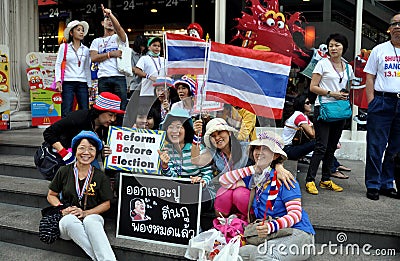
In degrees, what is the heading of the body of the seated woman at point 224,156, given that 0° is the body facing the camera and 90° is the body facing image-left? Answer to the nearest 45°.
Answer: approximately 0°

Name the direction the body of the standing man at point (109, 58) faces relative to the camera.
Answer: toward the camera

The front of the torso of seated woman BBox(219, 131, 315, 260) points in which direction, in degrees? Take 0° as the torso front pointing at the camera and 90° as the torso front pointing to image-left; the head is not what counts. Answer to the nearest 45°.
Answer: approximately 45°

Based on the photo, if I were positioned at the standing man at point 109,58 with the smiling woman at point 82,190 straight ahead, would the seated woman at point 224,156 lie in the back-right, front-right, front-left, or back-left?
front-left

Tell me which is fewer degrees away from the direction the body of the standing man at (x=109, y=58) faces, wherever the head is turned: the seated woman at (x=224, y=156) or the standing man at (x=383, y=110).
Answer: the seated woman

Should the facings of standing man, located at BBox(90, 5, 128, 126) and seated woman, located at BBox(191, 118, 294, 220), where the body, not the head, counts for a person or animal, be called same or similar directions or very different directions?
same or similar directions

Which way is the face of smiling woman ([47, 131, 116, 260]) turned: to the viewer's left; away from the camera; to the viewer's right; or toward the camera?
toward the camera

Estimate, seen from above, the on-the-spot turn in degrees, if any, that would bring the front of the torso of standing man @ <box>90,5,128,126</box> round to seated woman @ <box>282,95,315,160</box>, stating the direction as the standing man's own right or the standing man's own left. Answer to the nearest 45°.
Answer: approximately 90° to the standing man's own left

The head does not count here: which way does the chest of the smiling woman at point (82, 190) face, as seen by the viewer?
toward the camera

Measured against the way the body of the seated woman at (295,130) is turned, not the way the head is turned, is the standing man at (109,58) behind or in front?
behind

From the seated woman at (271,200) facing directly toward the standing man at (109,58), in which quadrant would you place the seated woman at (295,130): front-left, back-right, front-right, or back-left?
front-right
